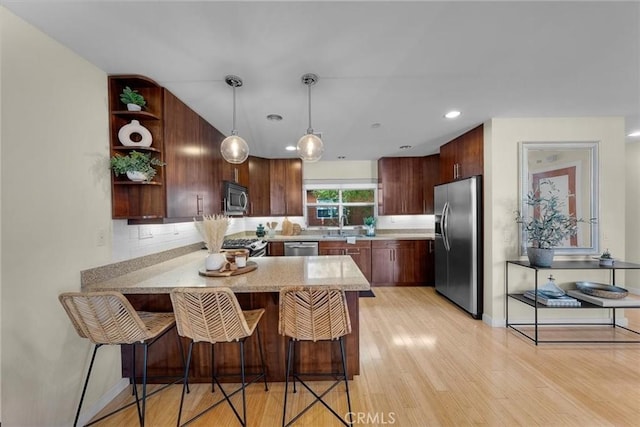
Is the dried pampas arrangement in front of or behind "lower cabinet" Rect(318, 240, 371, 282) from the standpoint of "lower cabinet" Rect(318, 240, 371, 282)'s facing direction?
in front

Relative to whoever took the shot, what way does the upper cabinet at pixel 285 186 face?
facing the viewer

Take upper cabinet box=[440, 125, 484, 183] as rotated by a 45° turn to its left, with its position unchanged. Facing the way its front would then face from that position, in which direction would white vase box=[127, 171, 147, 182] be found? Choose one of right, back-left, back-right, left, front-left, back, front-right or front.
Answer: front-right

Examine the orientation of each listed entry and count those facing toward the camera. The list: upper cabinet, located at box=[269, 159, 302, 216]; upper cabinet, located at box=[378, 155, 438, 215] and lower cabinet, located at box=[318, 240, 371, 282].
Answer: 3

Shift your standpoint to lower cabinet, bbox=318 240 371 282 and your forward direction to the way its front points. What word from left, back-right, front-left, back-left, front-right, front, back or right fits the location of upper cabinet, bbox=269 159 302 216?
right

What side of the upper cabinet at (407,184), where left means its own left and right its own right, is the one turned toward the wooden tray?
front

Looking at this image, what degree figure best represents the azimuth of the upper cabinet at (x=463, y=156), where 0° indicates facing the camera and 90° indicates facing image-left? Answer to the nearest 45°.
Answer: approximately 45°

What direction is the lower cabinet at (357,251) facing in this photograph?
toward the camera

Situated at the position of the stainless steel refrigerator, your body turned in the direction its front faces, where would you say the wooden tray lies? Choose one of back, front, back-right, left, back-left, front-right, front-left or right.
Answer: front

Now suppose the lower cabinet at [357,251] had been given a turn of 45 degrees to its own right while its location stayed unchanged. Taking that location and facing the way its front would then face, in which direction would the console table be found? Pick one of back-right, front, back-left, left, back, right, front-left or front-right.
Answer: left

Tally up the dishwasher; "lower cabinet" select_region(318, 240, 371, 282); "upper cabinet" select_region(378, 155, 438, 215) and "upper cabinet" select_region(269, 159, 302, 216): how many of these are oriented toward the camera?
4

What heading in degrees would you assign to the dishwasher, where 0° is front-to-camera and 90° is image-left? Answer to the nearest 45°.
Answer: approximately 0°

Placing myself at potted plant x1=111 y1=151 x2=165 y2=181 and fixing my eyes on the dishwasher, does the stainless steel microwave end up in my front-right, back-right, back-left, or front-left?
front-left

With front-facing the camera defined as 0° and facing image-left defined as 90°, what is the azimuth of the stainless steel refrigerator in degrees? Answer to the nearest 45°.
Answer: approximately 45°
